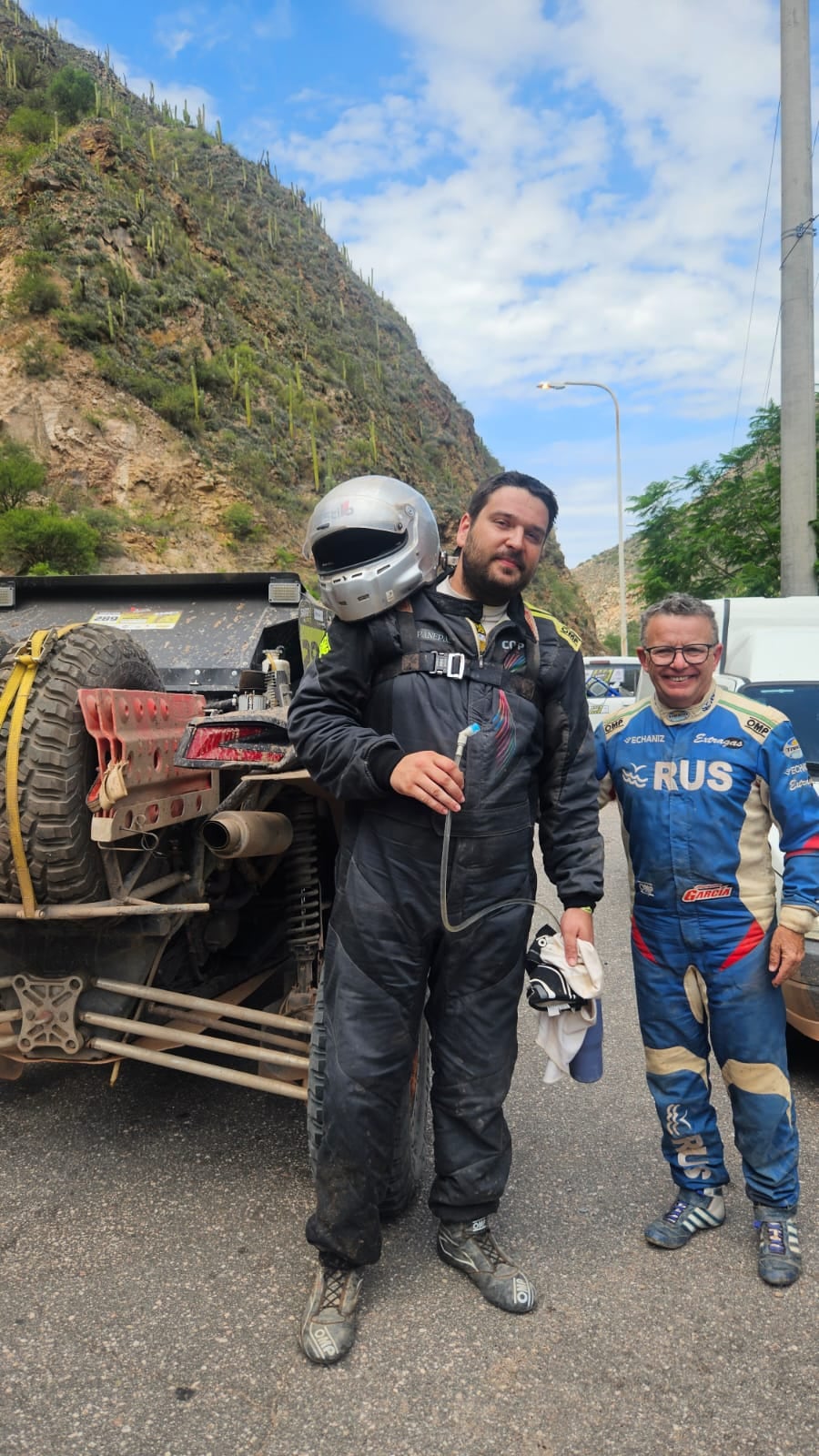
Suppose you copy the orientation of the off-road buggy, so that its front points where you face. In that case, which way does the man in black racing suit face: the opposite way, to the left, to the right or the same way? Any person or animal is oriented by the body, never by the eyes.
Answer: the opposite way

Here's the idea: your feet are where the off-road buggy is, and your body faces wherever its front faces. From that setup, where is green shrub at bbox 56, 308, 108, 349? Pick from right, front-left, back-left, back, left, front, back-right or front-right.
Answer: front

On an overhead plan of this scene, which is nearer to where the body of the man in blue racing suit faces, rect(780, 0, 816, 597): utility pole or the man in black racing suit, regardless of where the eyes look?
the man in black racing suit

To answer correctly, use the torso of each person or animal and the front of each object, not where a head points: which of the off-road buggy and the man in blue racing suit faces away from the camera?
the off-road buggy

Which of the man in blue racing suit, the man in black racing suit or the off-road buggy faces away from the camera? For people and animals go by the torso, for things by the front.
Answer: the off-road buggy

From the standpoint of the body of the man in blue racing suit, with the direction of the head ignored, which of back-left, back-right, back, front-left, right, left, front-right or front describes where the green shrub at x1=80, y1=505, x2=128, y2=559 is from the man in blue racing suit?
back-right

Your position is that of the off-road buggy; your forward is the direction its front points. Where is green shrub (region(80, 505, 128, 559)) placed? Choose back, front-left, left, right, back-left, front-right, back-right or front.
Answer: front

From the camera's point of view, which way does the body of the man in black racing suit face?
toward the camera

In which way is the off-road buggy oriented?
away from the camera

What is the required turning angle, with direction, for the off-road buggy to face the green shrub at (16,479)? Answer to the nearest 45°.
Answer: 0° — it already faces it

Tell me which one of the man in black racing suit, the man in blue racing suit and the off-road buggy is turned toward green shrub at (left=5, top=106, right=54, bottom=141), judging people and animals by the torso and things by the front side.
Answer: the off-road buggy

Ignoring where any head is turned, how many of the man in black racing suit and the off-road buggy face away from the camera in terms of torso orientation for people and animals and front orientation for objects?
1
